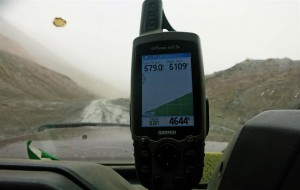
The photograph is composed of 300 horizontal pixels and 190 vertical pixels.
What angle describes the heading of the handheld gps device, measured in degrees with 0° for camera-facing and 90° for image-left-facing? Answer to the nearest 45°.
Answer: approximately 0°
